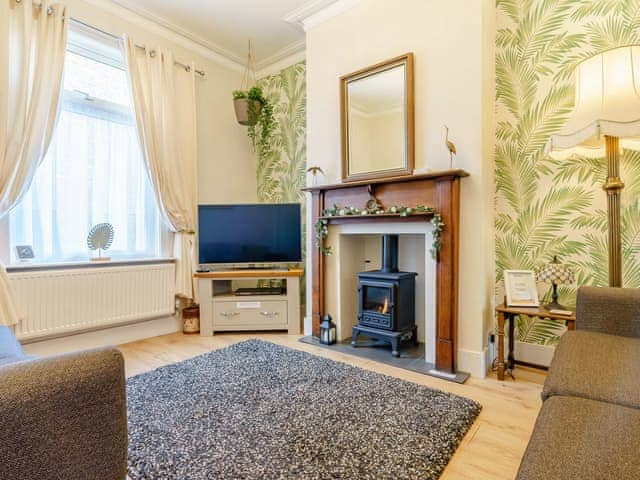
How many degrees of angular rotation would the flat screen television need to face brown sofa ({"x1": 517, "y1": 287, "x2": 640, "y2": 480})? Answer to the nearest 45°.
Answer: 0° — it already faces it

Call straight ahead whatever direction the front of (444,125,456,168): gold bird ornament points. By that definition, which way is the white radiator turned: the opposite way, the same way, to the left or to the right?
the opposite way

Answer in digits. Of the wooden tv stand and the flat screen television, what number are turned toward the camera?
2

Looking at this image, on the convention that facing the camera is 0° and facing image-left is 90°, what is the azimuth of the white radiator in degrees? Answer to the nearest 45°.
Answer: approximately 315°

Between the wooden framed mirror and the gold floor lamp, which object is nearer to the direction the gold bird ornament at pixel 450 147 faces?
the wooden framed mirror

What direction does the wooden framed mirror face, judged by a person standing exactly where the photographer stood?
facing the viewer and to the left of the viewer

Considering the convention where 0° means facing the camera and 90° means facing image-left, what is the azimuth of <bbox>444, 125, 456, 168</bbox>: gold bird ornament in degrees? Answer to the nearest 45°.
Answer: approximately 90°

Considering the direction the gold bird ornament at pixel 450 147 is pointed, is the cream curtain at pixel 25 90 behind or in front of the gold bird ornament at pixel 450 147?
in front

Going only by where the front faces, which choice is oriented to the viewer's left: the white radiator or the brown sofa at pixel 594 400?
the brown sofa

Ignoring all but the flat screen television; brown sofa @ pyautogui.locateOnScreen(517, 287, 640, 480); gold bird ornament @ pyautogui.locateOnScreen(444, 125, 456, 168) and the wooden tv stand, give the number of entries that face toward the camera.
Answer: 2

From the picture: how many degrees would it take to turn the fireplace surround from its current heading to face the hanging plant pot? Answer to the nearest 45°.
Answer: approximately 90° to its right

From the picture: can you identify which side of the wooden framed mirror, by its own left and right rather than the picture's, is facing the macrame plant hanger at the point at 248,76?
right

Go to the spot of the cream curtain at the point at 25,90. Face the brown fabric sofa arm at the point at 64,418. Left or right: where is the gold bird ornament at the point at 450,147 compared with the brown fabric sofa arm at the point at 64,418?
left

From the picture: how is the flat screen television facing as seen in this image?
toward the camera

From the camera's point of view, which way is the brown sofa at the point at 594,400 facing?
to the viewer's left
